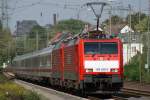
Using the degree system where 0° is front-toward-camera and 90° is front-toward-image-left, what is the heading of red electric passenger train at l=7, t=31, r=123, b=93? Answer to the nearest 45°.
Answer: approximately 315°
